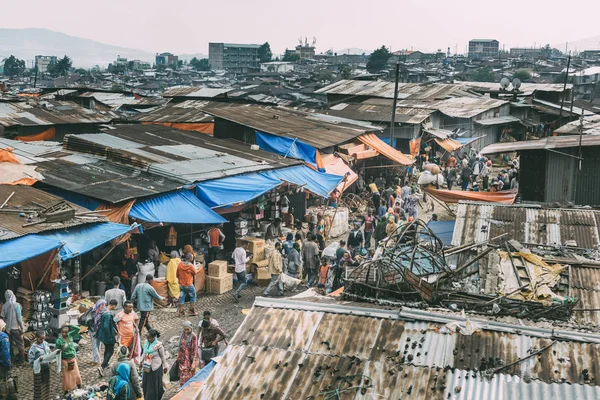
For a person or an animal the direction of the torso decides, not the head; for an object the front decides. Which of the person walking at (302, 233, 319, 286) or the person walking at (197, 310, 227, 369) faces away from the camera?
the person walking at (302, 233, 319, 286)

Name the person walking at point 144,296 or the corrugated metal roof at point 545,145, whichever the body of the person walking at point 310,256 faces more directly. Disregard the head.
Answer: the corrugated metal roof

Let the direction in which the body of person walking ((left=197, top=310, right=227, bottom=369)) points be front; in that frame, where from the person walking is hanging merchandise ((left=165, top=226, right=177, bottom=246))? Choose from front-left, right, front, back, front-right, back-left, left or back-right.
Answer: back-right

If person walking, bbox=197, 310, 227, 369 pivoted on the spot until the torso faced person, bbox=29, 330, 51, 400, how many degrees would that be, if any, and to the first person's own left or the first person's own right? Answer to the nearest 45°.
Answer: approximately 45° to the first person's own right

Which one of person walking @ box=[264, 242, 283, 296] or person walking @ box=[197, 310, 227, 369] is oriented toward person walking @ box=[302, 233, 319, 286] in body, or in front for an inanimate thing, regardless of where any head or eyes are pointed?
person walking @ box=[264, 242, 283, 296]

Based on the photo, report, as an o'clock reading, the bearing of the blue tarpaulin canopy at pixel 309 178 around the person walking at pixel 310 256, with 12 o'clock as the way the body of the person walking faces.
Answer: The blue tarpaulin canopy is roughly at 12 o'clock from the person walking.

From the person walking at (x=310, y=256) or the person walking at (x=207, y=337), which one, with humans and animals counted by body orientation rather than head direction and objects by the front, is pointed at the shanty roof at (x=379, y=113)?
the person walking at (x=310, y=256)

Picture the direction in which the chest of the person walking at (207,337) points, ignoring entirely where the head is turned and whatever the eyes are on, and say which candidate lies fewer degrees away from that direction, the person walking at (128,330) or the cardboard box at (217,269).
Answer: the person walking

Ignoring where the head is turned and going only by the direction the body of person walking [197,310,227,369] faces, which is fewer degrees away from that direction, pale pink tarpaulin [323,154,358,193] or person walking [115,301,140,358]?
the person walking

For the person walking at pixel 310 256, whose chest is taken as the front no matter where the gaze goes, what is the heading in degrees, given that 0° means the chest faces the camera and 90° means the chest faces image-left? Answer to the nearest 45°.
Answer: approximately 180°

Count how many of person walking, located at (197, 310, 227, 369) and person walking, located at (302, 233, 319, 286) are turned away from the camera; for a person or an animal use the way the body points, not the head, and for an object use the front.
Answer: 1
